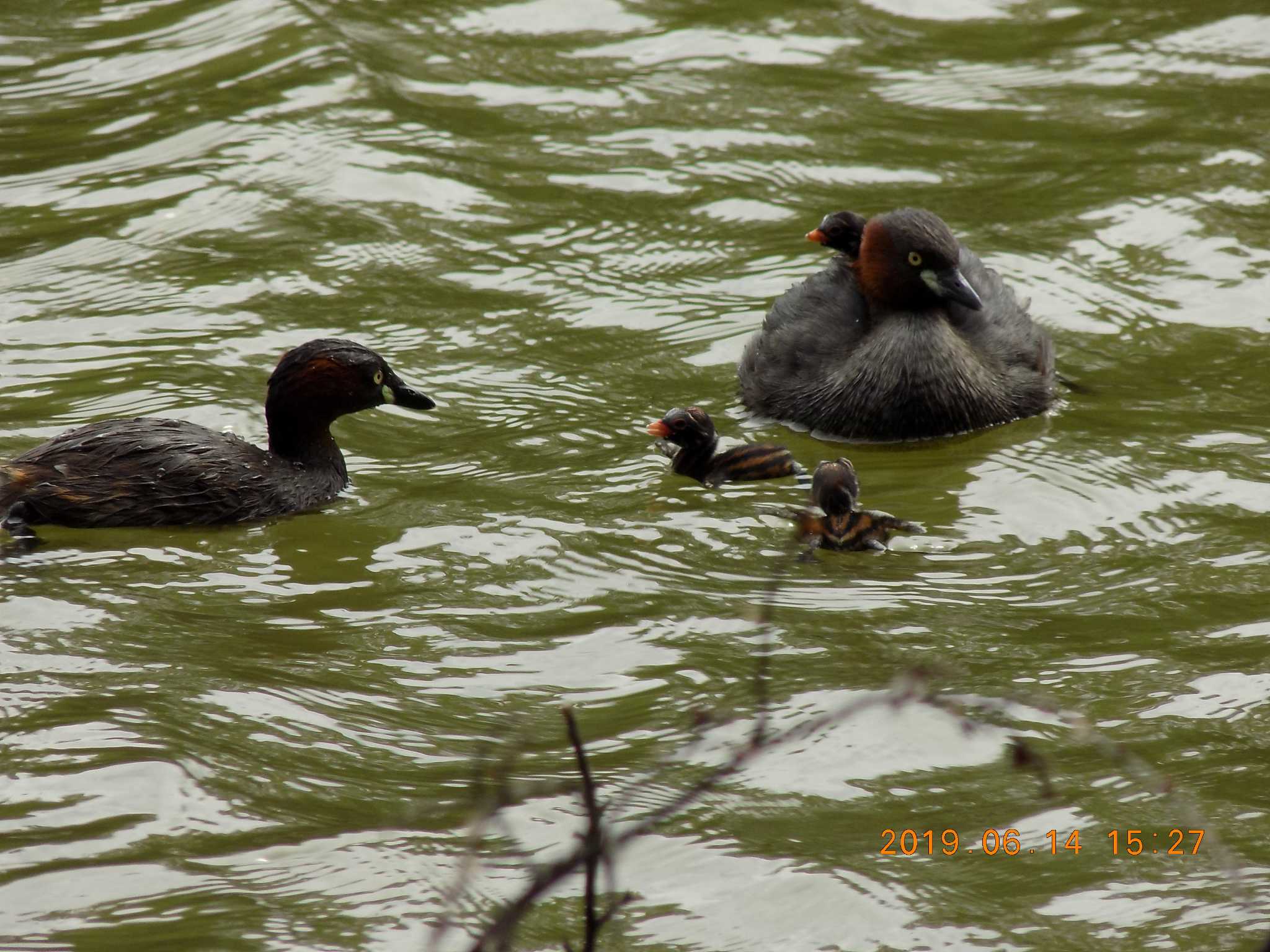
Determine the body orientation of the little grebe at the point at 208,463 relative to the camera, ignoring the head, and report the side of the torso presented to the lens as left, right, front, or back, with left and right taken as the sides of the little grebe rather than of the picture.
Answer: right

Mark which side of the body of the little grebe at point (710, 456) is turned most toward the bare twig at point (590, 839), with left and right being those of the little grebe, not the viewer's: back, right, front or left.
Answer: left

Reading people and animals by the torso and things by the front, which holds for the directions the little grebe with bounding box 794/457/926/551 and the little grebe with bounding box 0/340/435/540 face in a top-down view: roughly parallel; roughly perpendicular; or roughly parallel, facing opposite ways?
roughly perpendicular

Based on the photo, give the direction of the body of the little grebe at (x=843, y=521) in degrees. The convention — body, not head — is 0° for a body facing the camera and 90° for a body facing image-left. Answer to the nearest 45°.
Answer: approximately 180°

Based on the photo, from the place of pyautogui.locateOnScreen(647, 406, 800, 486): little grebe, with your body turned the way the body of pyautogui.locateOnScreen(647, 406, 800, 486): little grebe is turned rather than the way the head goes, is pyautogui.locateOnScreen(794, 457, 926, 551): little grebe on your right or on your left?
on your left

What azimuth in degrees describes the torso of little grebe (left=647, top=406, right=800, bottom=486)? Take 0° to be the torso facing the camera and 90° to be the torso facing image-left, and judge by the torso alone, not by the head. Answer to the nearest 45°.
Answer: approximately 90°

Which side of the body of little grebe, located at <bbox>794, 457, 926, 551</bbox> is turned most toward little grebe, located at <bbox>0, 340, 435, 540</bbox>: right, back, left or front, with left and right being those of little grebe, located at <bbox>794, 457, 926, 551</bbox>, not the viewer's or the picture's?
left

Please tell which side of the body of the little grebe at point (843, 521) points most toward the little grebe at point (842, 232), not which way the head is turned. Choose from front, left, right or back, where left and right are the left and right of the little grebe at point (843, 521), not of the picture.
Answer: front

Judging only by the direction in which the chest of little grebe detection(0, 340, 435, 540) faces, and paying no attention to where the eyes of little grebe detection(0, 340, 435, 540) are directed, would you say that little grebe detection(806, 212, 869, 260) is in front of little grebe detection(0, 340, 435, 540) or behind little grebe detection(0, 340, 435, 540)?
in front

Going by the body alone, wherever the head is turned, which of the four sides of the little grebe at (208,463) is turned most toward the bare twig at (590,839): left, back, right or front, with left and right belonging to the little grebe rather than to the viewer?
right
